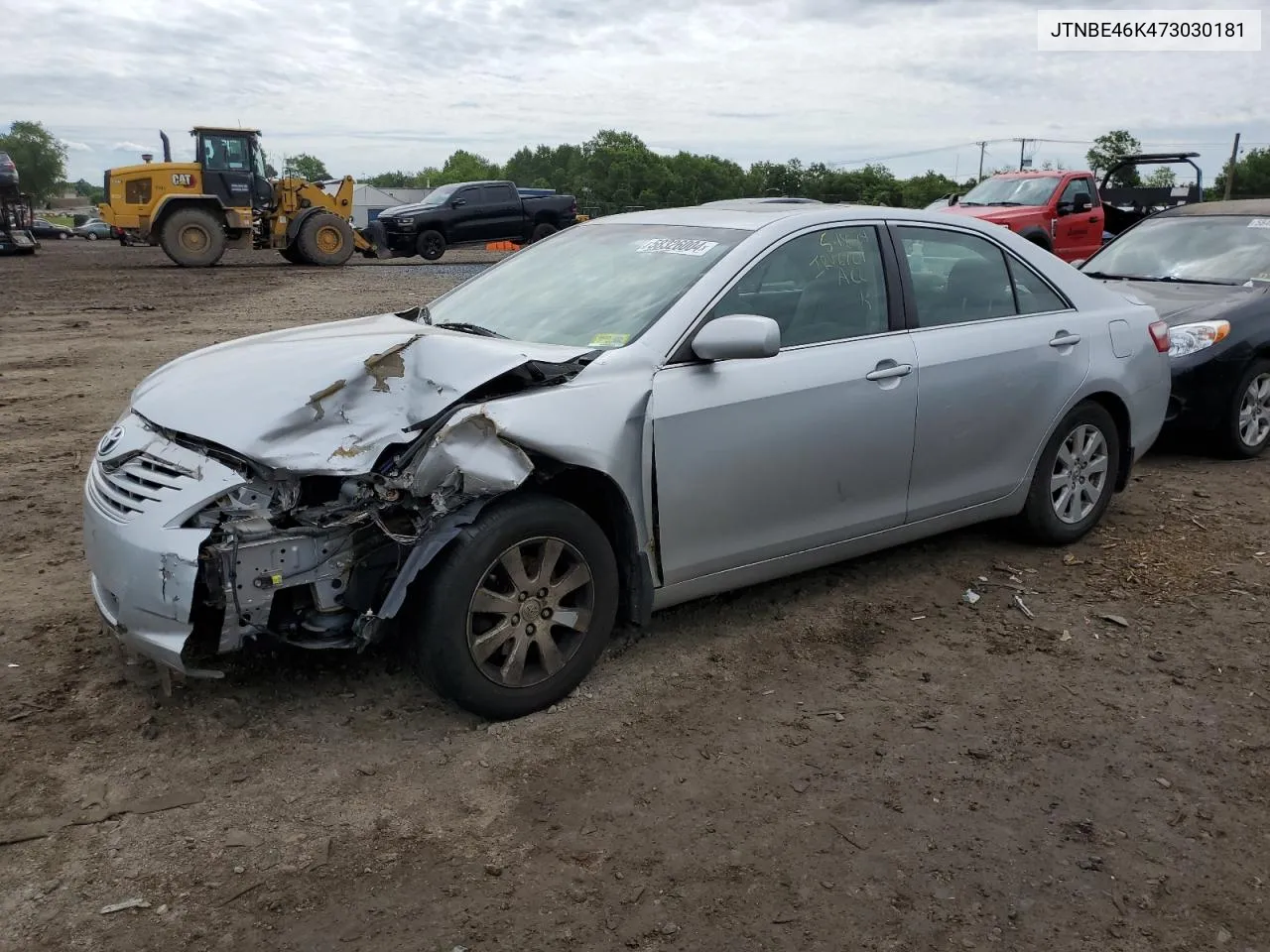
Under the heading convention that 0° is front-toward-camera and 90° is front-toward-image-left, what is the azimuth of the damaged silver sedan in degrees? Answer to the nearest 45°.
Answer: approximately 45°

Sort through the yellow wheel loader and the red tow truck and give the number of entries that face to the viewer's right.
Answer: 1

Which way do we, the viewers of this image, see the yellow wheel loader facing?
facing to the right of the viewer

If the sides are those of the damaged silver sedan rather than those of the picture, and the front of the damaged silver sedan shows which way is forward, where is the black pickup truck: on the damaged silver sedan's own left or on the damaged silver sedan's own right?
on the damaged silver sedan's own right

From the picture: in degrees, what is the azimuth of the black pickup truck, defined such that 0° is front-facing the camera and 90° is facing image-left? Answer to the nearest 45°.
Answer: approximately 45°

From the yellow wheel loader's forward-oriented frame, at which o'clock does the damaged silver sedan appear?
The damaged silver sedan is roughly at 3 o'clock from the yellow wheel loader.
